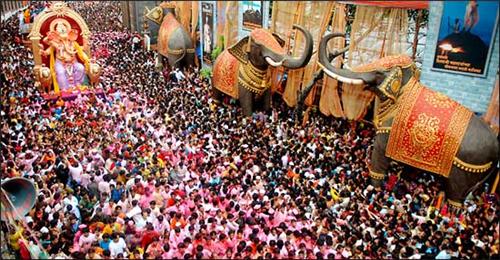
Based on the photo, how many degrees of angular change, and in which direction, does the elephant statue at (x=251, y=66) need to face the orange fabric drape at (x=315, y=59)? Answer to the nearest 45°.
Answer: approximately 45° to its left

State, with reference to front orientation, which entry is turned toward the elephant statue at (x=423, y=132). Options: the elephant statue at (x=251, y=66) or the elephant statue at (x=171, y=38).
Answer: the elephant statue at (x=251, y=66)

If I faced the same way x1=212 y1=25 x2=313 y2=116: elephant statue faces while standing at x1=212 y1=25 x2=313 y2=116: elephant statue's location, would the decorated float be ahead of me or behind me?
behind

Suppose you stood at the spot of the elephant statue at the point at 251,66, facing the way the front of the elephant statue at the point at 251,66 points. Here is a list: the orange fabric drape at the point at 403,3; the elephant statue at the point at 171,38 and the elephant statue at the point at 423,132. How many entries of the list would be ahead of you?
2

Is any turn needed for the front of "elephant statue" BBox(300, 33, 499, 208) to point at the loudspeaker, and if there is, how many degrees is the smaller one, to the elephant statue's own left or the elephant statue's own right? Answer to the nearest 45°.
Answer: approximately 45° to the elephant statue's own left

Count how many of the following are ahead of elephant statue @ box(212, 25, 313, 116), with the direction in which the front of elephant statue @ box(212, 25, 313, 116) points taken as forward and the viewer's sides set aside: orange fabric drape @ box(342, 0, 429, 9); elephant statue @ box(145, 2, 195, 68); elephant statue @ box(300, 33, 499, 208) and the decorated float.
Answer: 2

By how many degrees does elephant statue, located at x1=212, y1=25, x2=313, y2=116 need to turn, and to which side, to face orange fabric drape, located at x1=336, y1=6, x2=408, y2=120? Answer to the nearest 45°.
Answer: approximately 45° to its left

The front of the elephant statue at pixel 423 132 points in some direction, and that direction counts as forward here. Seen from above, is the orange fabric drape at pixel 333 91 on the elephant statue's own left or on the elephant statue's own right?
on the elephant statue's own right
